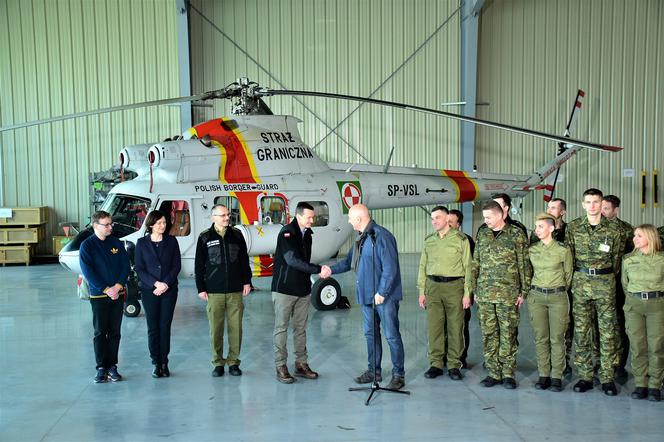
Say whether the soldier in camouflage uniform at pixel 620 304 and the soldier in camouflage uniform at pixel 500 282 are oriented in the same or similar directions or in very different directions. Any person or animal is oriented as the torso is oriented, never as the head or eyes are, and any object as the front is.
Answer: same or similar directions

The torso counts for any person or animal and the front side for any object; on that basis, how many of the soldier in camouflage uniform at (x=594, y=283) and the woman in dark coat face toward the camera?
2

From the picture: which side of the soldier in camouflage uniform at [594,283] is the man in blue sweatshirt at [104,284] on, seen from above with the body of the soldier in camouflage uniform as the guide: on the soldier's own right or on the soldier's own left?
on the soldier's own right

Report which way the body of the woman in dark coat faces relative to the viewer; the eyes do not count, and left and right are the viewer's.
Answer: facing the viewer

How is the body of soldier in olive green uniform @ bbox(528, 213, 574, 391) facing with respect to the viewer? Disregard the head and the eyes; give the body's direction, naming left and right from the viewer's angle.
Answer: facing the viewer and to the left of the viewer

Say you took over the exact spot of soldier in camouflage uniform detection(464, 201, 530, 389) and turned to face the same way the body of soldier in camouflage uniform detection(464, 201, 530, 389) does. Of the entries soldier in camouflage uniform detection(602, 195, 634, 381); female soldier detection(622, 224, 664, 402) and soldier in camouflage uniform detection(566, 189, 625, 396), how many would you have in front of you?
0

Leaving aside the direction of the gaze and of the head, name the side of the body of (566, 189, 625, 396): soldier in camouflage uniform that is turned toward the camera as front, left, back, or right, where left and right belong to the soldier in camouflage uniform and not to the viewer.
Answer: front

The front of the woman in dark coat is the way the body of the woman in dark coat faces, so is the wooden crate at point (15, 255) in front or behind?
behind

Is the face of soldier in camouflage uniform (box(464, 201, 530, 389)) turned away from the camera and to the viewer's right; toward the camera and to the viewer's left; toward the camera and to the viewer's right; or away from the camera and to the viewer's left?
toward the camera and to the viewer's left

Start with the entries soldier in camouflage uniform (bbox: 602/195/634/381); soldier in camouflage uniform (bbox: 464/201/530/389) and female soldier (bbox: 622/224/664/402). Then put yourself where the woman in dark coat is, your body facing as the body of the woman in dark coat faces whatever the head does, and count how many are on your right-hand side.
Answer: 0

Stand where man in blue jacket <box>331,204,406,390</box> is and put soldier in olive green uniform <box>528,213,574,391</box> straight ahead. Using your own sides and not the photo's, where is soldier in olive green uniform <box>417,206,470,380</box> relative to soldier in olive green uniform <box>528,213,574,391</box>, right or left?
left

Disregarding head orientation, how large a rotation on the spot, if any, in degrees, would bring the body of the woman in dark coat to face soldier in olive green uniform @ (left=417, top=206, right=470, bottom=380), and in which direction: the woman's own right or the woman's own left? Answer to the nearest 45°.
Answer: approximately 90° to the woman's own left

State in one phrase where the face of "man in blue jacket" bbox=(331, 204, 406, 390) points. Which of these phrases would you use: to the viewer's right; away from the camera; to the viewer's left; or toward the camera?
to the viewer's left

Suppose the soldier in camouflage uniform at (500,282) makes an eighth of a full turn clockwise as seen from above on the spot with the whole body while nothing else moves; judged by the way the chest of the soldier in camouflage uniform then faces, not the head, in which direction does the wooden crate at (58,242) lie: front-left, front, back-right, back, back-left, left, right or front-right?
front-right

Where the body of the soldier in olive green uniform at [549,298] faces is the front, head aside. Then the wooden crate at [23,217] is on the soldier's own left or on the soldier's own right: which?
on the soldier's own right
